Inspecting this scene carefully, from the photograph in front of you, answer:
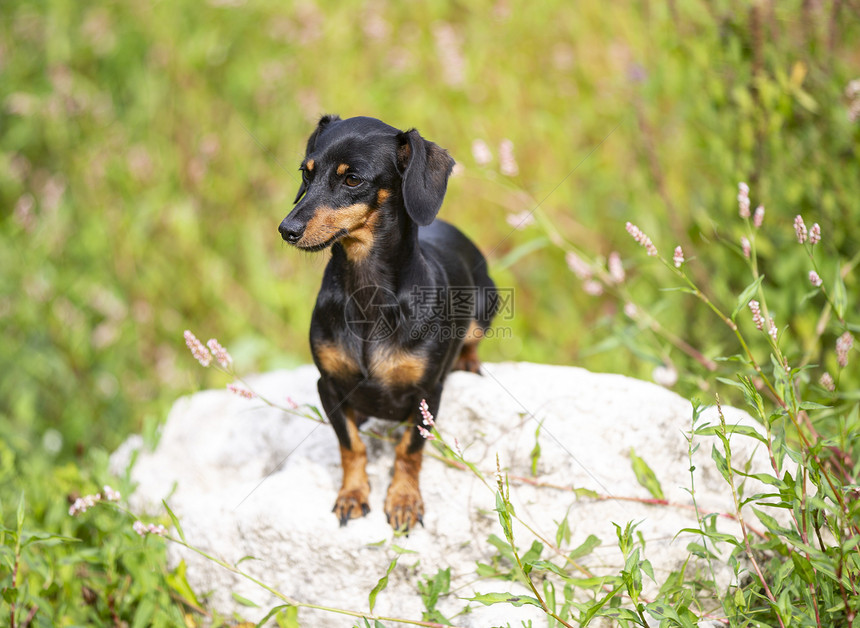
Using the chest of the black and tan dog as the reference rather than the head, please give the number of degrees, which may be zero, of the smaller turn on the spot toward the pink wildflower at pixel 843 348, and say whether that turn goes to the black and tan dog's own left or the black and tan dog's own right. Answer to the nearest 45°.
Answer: approximately 135° to the black and tan dog's own left

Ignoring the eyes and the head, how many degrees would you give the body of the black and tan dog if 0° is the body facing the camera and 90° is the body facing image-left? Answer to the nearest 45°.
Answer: approximately 45°
